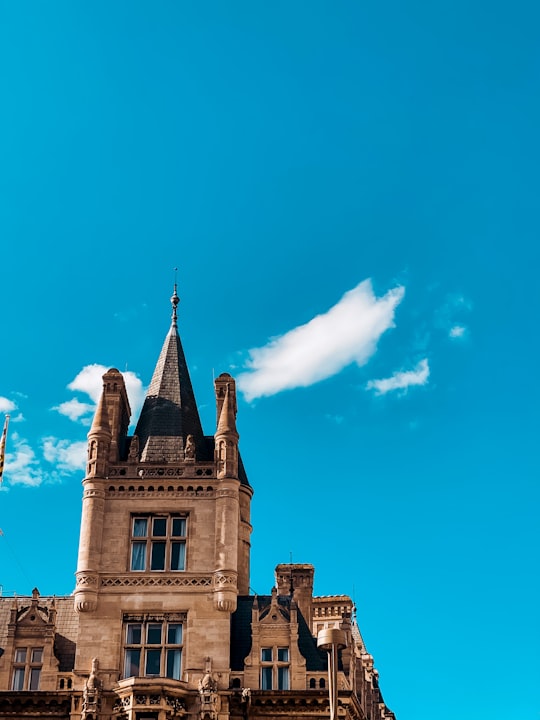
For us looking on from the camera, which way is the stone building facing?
facing the viewer
